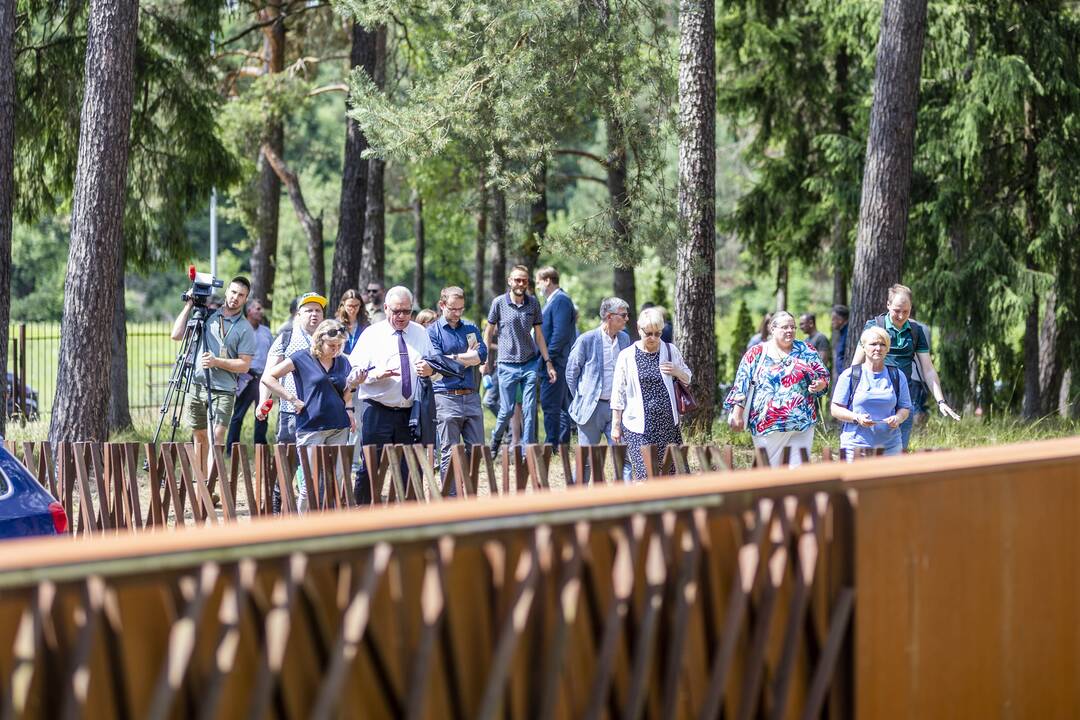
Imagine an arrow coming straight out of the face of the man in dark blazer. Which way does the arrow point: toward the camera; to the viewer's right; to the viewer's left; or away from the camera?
to the viewer's left

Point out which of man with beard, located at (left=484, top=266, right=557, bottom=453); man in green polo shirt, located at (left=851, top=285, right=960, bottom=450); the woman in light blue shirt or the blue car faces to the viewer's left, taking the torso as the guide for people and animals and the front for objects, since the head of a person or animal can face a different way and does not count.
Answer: the blue car

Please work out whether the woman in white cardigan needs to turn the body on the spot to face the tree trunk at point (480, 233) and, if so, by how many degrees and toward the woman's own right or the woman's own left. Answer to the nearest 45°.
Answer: approximately 180°

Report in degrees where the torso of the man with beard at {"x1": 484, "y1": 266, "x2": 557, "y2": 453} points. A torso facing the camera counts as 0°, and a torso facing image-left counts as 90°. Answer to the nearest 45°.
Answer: approximately 0°

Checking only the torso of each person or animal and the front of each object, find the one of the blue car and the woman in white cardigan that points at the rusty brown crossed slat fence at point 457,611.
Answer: the woman in white cardigan

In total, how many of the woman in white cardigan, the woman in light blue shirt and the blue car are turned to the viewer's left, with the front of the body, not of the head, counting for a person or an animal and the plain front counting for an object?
1

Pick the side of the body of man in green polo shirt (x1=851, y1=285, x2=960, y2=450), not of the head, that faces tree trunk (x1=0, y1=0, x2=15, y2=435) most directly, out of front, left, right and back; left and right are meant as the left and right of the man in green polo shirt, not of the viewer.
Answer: right

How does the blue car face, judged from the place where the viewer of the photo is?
facing to the left of the viewer

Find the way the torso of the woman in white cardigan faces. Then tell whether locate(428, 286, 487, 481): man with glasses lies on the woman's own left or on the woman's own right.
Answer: on the woman's own right
